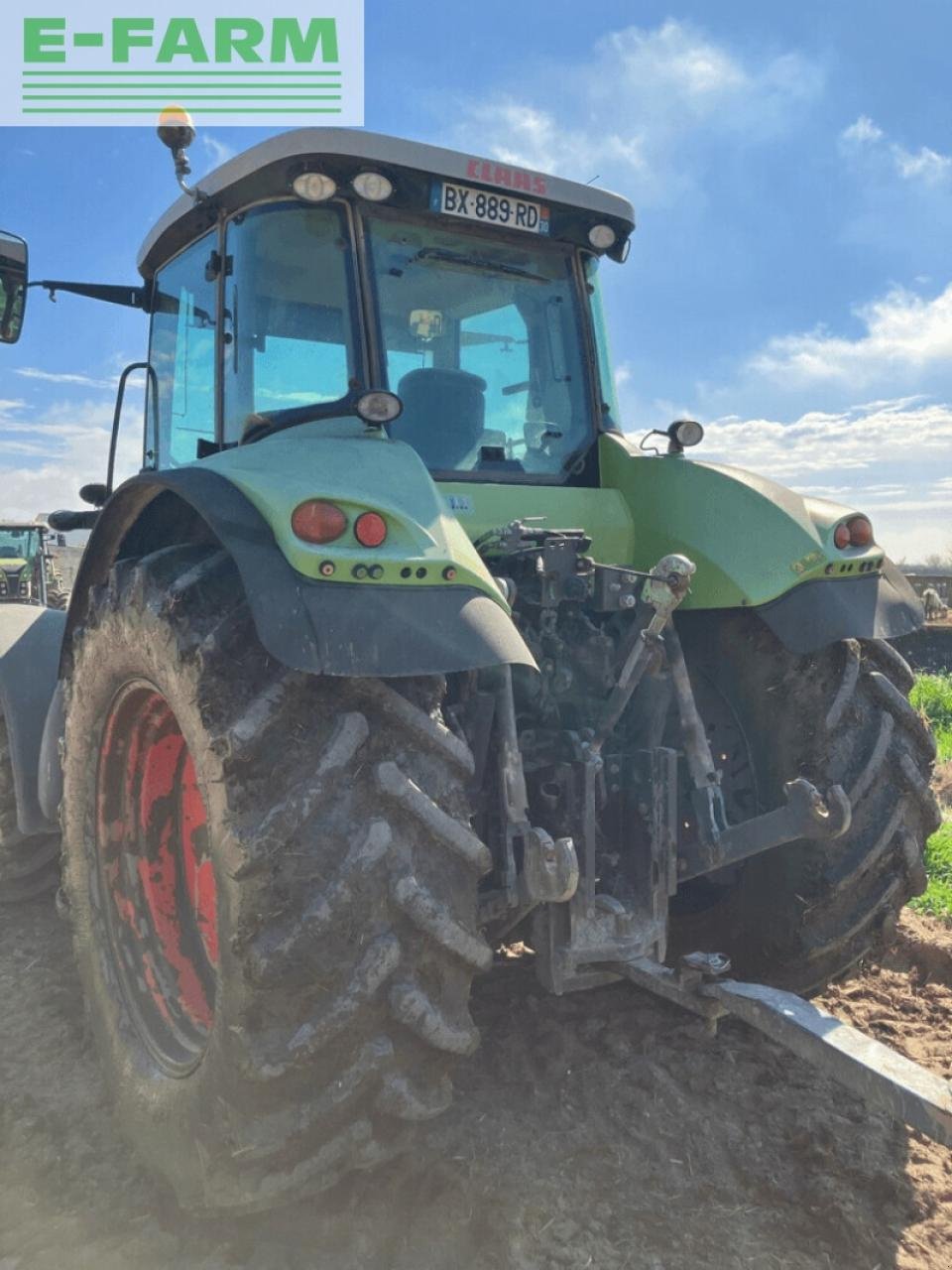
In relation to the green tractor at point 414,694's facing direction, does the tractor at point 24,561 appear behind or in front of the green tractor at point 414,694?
in front

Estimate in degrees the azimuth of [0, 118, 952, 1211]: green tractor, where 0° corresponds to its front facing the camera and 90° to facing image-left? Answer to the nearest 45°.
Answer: approximately 135°
